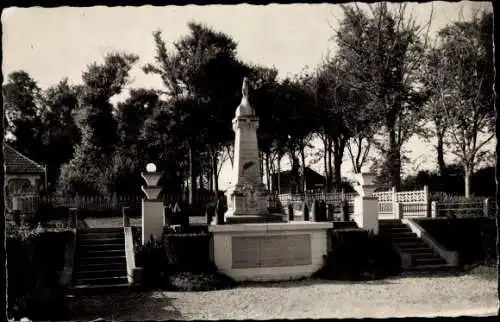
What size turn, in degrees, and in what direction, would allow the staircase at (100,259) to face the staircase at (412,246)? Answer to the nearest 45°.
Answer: approximately 90° to its left

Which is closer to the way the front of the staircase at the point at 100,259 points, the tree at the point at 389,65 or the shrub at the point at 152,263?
the shrub

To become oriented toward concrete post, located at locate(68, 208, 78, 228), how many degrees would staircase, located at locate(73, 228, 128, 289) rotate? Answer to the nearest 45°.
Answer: approximately 180°

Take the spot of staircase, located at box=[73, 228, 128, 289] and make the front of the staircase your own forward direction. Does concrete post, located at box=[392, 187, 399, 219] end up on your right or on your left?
on your left

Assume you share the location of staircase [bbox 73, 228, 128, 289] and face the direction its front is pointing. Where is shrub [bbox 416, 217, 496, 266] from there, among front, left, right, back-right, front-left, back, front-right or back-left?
left

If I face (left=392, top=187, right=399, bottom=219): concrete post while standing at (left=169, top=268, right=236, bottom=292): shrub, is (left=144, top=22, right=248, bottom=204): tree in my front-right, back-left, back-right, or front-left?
front-left

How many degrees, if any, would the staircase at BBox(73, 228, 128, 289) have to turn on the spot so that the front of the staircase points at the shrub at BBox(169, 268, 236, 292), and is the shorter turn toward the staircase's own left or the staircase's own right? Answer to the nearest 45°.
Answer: approximately 45° to the staircase's own left

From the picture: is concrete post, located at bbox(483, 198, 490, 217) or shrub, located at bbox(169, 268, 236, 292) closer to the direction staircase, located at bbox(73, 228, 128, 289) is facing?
the shrub

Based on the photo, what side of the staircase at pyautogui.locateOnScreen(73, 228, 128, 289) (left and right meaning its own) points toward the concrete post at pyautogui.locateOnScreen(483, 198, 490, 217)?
left

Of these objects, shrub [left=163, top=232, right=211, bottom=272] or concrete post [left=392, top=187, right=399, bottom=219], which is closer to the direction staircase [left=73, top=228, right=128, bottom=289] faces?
the shrub

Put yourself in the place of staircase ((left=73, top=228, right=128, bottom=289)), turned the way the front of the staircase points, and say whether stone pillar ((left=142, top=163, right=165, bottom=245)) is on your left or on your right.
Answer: on your left

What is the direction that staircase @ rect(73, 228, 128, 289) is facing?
toward the camera

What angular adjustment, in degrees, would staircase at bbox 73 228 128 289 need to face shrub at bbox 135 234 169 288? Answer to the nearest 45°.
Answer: approximately 45° to its left
